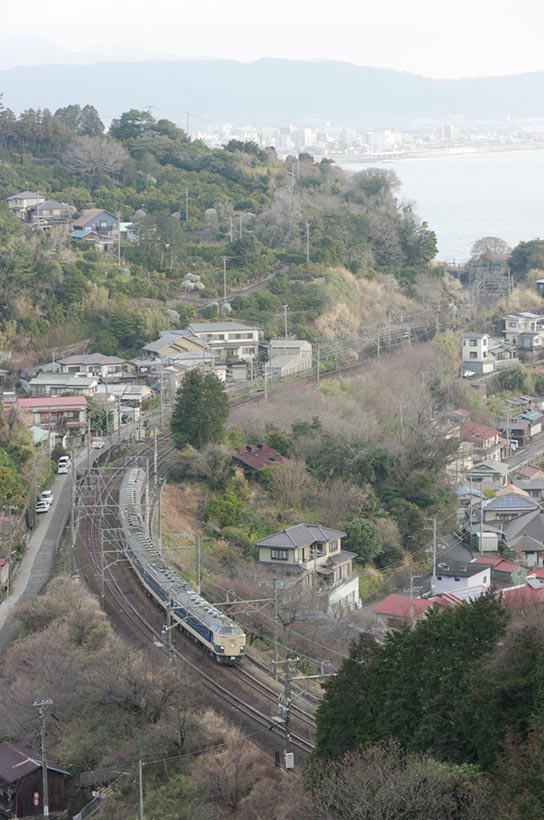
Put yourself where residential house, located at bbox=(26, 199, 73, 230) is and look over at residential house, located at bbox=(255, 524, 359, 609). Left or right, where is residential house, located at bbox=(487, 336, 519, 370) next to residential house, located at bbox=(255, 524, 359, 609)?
left

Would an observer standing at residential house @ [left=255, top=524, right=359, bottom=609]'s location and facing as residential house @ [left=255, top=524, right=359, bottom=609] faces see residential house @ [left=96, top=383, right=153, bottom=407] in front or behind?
behind

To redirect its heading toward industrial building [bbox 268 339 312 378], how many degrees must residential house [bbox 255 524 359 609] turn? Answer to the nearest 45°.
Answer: approximately 135° to its left

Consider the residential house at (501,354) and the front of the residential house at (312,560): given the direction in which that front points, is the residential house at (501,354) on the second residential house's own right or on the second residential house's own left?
on the second residential house's own left

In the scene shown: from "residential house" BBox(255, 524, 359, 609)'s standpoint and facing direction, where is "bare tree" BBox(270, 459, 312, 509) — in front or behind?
behind

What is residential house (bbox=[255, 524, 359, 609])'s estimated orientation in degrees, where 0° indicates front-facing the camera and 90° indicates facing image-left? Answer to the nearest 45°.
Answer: approximately 315°

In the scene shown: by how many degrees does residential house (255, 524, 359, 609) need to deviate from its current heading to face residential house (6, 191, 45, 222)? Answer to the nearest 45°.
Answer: approximately 180°

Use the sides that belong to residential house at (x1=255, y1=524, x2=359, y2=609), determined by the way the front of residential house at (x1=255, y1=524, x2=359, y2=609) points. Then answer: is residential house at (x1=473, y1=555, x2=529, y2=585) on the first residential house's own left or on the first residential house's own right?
on the first residential house's own left

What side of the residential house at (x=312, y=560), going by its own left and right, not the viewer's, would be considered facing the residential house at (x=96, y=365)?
back

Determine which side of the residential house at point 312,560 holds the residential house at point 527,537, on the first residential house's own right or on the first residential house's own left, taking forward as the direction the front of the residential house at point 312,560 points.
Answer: on the first residential house's own left

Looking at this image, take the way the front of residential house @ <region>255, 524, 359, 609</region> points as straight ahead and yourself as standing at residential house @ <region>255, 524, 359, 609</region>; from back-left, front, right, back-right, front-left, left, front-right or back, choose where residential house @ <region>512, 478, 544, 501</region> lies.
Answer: left

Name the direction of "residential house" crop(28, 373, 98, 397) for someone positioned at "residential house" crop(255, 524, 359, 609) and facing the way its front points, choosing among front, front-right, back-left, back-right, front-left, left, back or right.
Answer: back

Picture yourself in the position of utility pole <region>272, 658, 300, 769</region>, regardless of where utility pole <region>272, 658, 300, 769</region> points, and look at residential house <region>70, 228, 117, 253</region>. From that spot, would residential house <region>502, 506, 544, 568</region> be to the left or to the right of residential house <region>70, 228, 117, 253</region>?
right
